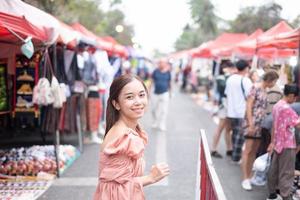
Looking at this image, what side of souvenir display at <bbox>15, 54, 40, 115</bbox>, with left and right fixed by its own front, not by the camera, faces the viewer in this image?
front

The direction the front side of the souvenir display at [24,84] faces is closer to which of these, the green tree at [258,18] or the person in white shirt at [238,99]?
the person in white shirt

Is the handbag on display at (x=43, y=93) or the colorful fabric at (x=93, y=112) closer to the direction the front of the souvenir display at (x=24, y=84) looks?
the handbag on display

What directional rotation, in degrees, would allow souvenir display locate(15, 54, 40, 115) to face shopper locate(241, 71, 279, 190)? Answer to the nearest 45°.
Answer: approximately 45° to its left

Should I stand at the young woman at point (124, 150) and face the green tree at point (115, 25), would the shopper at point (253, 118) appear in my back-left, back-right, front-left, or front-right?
front-right

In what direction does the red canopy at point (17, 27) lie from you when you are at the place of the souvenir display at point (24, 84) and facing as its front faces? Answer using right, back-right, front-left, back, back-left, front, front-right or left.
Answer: front

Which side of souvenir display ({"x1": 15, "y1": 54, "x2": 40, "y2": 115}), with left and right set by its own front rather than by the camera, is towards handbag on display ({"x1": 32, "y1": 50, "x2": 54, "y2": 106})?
front

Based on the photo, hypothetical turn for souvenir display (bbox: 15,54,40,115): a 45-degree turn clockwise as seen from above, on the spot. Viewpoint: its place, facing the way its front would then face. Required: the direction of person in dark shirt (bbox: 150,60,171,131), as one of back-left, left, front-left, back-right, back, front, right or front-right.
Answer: back

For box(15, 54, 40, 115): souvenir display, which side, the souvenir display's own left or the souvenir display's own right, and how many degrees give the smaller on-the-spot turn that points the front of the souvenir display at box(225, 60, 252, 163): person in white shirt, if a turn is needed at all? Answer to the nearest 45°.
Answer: approximately 90° to the souvenir display's own left

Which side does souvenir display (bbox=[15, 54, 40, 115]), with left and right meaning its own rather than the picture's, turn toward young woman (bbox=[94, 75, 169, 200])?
front

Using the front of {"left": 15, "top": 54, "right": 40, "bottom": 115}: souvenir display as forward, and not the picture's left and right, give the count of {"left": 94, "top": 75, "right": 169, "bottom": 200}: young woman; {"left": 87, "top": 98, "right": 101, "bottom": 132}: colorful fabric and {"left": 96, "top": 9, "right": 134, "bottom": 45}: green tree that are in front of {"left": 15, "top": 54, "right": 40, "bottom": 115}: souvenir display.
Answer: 1
